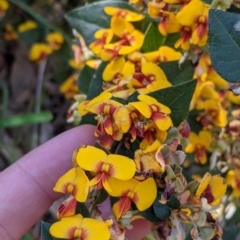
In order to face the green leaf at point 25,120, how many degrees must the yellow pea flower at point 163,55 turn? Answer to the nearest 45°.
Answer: approximately 135° to its right

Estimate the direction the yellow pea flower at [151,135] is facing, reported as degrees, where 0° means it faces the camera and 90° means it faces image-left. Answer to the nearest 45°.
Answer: approximately 0°

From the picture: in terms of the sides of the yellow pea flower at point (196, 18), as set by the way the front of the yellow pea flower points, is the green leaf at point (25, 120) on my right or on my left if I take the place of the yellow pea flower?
on my right

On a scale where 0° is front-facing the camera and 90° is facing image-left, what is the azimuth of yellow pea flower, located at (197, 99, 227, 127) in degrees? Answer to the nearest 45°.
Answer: approximately 45°
